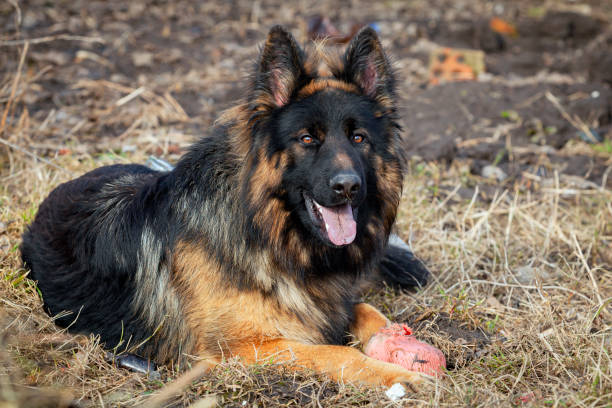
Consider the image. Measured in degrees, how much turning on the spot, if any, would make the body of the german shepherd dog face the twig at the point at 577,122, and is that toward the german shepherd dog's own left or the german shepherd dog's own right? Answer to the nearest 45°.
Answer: approximately 90° to the german shepherd dog's own left

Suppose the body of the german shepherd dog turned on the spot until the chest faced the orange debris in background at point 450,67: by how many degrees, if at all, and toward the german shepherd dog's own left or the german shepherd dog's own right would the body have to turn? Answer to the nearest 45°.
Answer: approximately 90° to the german shepherd dog's own left

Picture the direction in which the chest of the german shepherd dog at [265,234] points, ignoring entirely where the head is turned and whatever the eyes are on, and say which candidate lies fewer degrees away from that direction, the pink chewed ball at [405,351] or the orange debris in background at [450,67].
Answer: the pink chewed ball

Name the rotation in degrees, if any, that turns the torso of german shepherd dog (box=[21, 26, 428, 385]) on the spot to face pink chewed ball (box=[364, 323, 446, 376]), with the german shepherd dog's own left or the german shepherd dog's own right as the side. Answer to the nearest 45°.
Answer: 0° — it already faces it

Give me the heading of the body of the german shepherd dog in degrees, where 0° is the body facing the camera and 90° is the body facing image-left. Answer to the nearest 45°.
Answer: approximately 315°

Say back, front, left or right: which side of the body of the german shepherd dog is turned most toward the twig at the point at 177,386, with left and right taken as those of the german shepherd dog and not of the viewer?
right

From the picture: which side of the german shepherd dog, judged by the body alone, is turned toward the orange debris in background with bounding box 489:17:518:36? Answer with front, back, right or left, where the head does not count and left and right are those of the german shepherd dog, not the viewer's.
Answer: left

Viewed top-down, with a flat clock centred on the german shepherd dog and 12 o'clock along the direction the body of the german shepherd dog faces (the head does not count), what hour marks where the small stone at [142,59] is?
The small stone is roughly at 7 o'clock from the german shepherd dog.

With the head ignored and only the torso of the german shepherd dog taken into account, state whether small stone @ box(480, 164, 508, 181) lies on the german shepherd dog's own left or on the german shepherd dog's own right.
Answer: on the german shepherd dog's own left
